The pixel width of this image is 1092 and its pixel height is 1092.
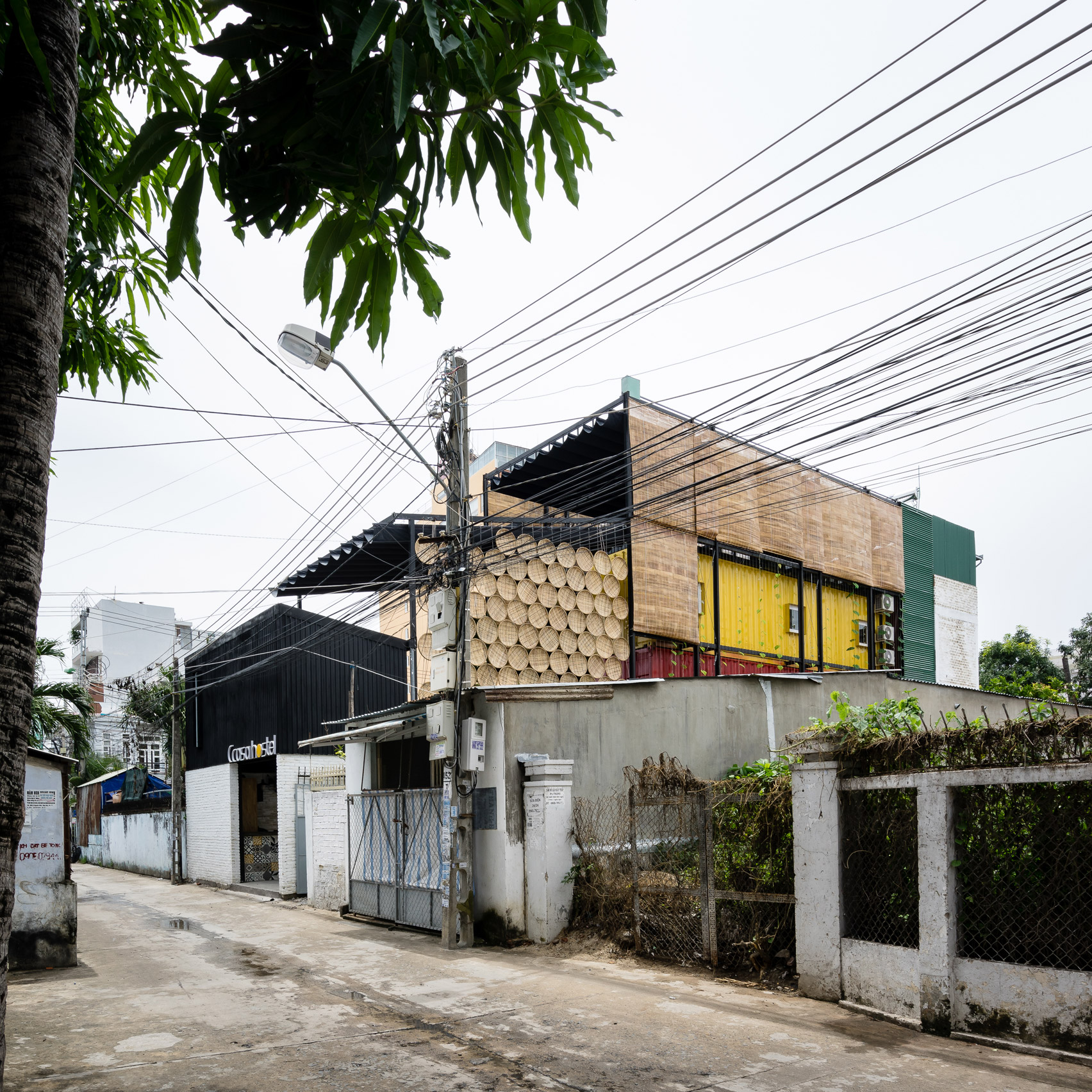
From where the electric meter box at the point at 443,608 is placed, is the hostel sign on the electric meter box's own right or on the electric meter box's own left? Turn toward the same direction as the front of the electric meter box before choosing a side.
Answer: on the electric meter box's own right

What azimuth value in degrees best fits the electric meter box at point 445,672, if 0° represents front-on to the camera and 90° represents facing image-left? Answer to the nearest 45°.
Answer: approximately 45°

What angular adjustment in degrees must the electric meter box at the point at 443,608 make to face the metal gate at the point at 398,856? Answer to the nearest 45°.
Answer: approximately 135° to its right

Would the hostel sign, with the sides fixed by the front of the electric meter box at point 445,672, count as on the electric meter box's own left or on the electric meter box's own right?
on the electric meter box's own right

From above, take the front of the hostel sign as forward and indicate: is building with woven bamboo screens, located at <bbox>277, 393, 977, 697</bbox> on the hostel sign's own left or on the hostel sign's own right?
on the hostel sign's own left

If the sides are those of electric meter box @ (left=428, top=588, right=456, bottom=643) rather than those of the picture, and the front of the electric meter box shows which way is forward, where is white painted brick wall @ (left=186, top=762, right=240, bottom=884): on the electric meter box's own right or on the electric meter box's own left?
on the electric meter box's own right

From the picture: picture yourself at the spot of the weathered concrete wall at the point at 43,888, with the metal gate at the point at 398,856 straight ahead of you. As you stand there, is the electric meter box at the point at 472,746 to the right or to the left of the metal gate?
right

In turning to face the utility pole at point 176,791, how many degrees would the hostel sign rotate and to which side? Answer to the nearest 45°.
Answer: approximately 90° to its right
